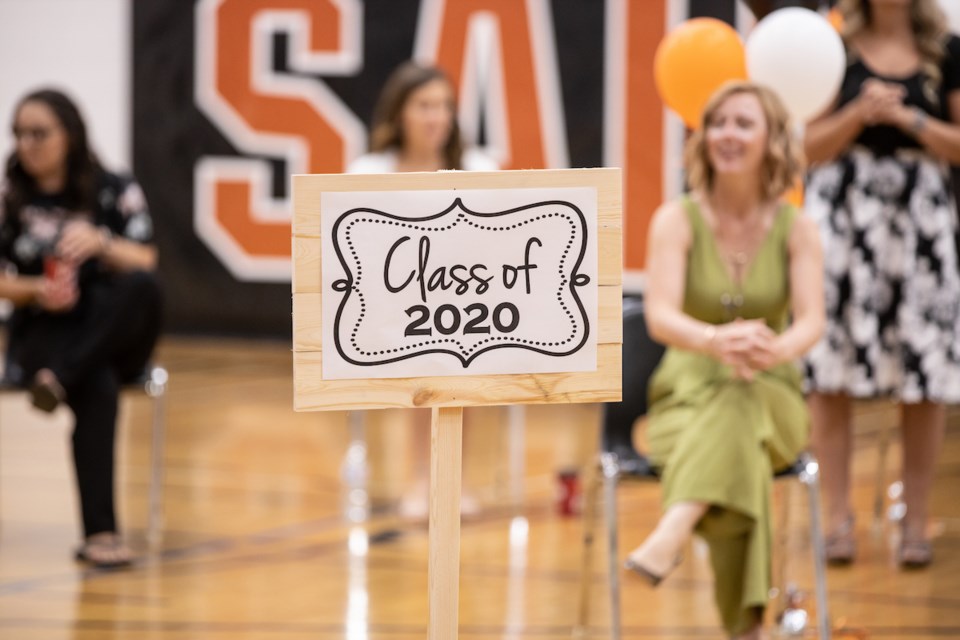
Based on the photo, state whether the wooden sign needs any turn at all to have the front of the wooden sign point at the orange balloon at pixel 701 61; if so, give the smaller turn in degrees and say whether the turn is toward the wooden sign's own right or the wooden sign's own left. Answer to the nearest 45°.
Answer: approximately 180°

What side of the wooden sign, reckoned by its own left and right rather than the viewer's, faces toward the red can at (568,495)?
back

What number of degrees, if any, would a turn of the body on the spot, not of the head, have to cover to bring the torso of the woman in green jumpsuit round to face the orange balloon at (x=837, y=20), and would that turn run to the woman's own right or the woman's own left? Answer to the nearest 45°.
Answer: approximately 180°

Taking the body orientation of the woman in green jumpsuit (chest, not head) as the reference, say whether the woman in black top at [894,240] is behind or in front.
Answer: behind
